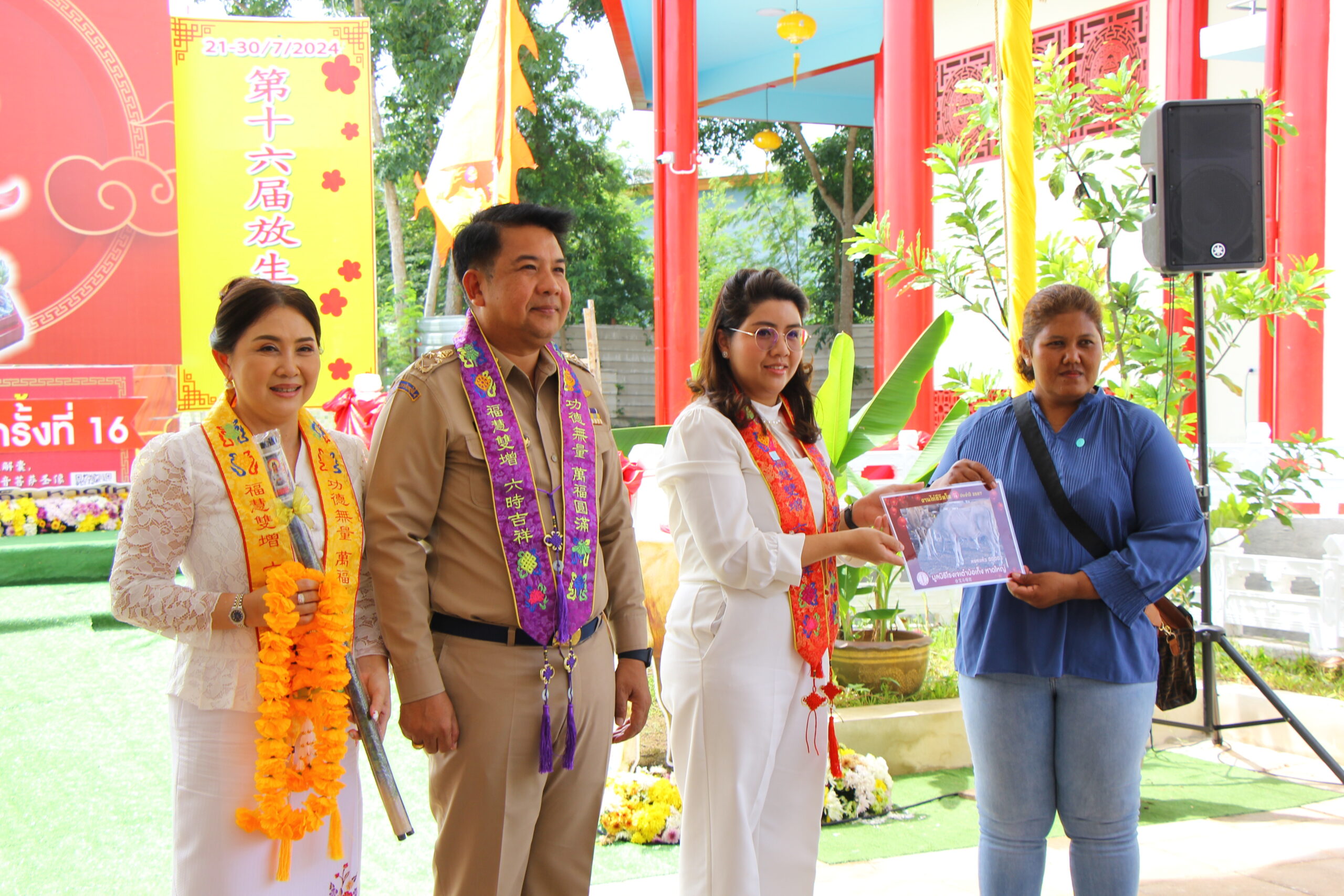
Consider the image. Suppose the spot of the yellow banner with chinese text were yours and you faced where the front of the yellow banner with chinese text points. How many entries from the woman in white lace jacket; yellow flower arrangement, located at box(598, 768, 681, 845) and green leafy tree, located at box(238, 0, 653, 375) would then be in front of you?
2

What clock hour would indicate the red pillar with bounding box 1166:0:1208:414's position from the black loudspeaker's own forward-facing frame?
The red pillar is roughly at 6 o'clock from the black loudspeaker.

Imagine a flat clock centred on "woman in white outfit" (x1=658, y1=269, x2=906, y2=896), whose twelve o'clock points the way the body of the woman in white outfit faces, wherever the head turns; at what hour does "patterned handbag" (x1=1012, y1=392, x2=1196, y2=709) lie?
The patterned handbag is roughly at 10 o'clock from the woman in white outfit.

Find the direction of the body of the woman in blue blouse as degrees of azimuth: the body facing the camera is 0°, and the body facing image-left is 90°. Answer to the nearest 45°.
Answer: approximately 0°

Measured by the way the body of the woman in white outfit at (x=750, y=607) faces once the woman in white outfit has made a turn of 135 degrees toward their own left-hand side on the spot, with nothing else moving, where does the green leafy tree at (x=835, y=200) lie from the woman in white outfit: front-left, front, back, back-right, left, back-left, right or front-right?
front

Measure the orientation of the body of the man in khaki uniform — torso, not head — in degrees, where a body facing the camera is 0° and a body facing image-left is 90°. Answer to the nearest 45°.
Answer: approximately 315°

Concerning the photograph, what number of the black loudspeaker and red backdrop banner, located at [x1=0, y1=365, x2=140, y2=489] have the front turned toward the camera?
2

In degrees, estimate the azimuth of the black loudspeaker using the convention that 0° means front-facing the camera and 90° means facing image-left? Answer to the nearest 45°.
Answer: approximately 0°
